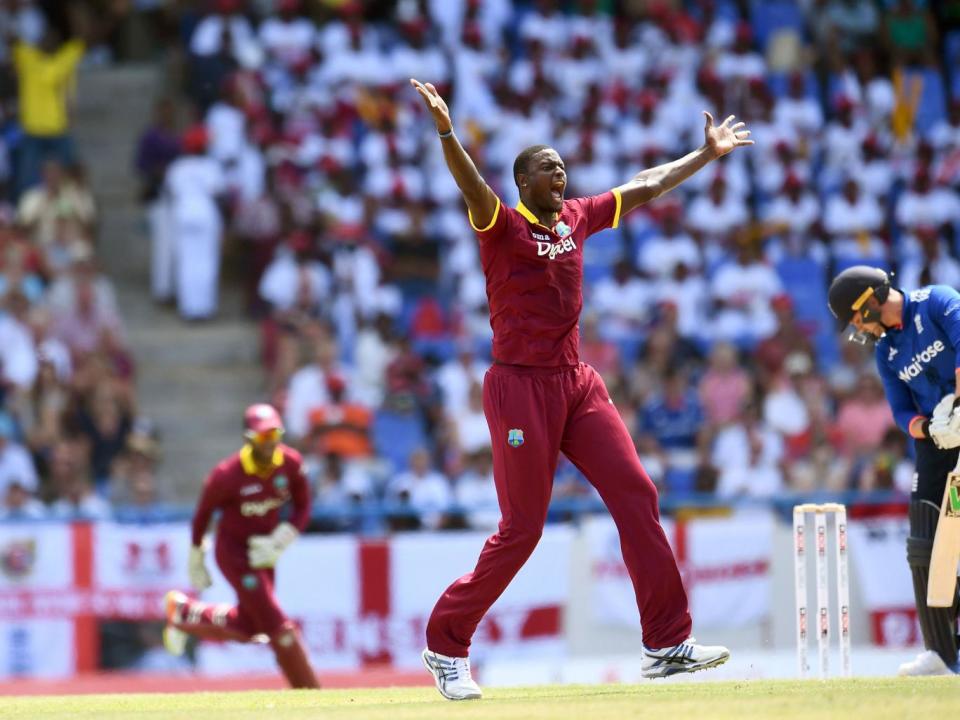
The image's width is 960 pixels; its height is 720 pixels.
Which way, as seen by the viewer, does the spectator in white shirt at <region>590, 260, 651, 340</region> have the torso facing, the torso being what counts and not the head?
toward the camera

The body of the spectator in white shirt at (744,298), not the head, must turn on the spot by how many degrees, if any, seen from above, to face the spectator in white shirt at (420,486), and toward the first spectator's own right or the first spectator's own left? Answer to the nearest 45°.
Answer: approximately 45° to the first spectator's own right

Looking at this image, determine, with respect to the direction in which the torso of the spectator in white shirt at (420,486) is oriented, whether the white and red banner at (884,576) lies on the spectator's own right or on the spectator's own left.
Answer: on the spectator's own left

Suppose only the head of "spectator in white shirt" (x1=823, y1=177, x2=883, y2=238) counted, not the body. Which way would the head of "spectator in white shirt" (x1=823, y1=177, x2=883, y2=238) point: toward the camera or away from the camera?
toward the camera

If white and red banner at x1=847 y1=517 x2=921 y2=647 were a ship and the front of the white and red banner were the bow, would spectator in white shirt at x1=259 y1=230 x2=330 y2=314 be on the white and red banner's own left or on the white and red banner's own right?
on the white and red banner's own right

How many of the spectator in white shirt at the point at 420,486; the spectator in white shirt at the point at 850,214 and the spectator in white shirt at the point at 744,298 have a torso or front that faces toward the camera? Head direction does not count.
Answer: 3

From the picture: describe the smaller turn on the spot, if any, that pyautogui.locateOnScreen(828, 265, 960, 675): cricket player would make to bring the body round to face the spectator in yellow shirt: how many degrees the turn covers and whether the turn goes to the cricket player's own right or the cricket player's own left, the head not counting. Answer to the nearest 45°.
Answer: approximately 90° to the cricket player's own right

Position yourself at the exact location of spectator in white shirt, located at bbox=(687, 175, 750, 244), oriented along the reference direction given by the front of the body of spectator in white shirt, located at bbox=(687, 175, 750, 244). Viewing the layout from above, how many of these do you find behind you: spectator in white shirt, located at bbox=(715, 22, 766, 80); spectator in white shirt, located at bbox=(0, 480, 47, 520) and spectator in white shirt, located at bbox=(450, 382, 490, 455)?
1

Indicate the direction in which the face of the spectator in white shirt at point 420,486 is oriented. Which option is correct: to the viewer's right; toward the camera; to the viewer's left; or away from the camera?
toward the camera

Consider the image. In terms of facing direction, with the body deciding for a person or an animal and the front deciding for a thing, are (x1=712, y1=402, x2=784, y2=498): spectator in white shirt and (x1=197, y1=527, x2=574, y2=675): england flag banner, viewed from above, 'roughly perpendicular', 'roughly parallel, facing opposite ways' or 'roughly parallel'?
roughly parallel

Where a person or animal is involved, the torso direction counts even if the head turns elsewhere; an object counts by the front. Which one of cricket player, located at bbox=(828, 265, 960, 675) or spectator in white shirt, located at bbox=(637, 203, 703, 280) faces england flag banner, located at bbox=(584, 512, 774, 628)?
the spectator in white shirt

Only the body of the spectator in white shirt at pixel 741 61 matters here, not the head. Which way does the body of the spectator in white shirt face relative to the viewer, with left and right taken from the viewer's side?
facing the viewer

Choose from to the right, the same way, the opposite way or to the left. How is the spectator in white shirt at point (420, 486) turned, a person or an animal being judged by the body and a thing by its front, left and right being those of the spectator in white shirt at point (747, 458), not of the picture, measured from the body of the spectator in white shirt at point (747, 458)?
the same way

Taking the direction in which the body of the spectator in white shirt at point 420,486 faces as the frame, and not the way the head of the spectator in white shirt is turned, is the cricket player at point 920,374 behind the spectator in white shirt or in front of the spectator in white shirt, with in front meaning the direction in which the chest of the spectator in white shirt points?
in front

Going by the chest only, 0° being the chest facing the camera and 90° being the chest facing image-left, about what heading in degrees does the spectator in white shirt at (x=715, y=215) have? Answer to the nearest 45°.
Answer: approximately 0°

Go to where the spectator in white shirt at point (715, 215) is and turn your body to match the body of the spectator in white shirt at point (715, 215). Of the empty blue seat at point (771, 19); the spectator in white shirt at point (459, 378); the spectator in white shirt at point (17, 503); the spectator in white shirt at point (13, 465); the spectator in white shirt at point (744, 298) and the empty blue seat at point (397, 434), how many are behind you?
1

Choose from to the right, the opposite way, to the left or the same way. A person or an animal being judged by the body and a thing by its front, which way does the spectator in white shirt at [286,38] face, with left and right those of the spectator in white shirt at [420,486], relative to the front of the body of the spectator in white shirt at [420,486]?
the same way

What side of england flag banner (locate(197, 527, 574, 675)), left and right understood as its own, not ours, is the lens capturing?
front

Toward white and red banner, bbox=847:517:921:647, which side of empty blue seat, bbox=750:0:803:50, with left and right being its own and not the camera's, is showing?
front

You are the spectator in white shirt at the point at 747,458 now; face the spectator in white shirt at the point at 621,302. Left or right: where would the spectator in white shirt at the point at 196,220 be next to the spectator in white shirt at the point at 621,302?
left

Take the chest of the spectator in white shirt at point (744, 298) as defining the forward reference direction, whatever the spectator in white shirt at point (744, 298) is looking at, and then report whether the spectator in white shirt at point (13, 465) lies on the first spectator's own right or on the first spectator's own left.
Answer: on the first spectator's own right
